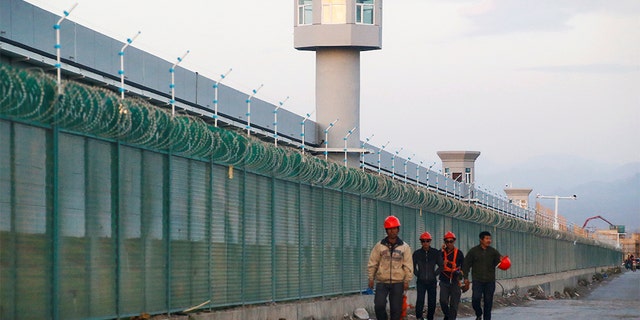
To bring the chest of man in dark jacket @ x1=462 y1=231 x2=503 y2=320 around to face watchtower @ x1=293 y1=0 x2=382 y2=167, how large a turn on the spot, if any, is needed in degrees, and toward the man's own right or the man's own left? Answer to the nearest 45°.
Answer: approximately 180°

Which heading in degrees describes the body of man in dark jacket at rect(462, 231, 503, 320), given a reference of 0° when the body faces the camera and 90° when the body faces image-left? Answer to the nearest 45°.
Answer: approximately 0°

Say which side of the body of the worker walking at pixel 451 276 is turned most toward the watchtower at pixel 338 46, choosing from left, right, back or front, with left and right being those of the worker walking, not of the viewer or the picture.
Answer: back

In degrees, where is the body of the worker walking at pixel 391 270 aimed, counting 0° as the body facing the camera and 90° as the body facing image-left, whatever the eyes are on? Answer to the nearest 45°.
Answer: approximately 0°
